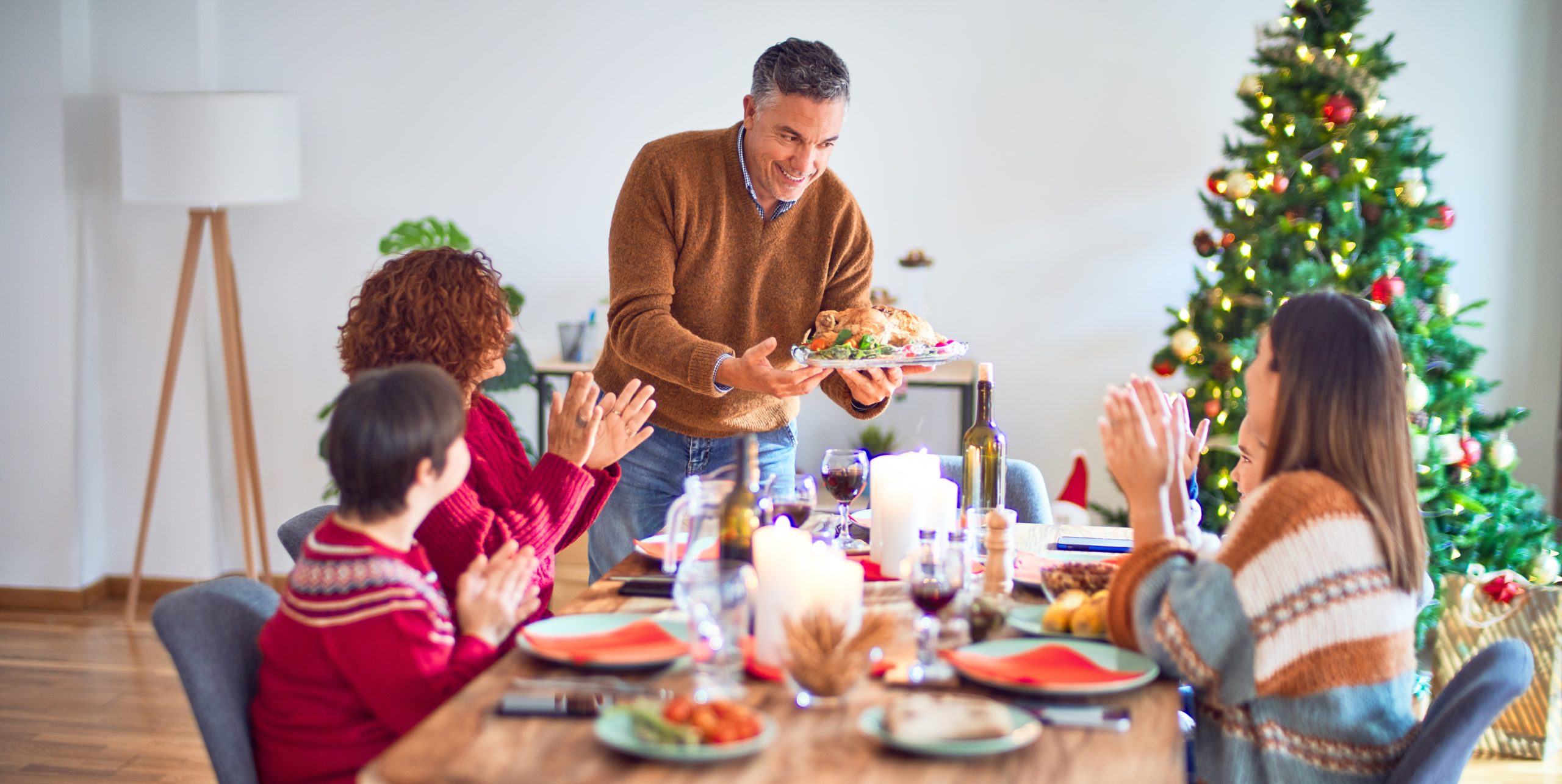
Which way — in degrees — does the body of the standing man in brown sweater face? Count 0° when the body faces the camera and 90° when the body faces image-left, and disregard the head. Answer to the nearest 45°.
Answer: approximately 315°

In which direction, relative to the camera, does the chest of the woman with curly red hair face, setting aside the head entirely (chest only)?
to the viewer's right

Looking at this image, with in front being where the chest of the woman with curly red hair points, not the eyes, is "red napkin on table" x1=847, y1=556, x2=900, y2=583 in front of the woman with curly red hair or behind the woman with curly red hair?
in front

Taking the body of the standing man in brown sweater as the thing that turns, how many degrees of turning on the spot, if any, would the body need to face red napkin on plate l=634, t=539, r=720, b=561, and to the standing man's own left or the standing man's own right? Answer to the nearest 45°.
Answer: approximately 45° to the standing man's own right

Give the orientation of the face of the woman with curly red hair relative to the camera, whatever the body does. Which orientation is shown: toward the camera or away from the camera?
away from the camera

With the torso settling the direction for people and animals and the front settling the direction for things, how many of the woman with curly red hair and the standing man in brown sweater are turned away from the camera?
0

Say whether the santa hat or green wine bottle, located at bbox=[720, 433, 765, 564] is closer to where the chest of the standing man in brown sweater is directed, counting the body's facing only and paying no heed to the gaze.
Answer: the green wine bottle

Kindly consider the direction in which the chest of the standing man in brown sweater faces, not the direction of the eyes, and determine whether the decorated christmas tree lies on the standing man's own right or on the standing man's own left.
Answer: on the standing man's own left

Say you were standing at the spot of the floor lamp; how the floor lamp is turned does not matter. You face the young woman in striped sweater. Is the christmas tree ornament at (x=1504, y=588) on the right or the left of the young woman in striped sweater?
left

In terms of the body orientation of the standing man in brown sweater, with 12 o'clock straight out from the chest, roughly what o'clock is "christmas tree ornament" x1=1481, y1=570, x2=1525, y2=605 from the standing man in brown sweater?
The christmas tree ornament is roughly at 10 o'clock from the standing man in brown sweater.

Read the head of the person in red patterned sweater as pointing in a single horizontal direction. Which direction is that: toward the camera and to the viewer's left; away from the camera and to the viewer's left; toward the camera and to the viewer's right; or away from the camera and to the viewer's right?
away from the camera and to the viewer's right
